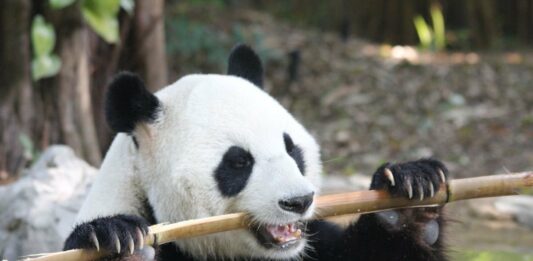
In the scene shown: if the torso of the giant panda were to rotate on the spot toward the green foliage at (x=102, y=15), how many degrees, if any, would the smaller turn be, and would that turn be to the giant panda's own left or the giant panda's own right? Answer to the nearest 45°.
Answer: approximately 135° to the giant panda's own left

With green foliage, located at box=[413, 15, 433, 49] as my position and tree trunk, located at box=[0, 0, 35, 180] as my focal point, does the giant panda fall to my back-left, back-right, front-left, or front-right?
front-left

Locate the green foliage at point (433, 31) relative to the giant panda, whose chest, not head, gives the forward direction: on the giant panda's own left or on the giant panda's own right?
on the giant panda's own left

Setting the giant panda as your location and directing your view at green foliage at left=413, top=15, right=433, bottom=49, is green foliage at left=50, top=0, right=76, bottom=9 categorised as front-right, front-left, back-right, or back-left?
front-left

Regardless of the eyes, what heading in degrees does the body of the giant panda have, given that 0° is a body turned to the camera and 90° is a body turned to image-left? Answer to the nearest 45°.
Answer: approximately 315°

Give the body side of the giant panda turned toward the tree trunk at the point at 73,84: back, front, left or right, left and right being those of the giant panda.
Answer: back

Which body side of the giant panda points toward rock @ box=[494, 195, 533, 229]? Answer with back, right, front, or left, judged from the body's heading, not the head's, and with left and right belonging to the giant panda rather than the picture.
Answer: left
